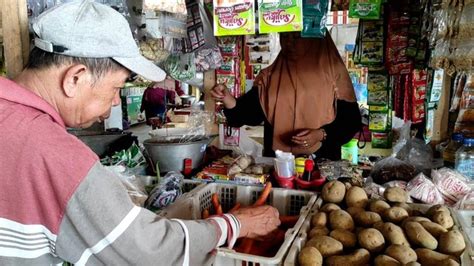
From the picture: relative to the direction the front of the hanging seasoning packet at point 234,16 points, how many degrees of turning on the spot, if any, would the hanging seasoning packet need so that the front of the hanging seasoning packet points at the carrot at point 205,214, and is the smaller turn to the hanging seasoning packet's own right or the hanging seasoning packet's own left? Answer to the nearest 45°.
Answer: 0° — it already faces it

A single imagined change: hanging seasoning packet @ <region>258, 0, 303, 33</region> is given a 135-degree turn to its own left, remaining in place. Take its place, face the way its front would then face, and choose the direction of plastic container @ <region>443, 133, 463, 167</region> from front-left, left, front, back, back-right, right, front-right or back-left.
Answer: front-right

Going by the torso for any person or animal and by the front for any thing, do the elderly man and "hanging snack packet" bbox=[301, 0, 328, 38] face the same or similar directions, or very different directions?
very different directions

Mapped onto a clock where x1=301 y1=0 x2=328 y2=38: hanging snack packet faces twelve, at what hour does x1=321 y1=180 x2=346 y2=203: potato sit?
The potato is roughly at 12 o'clock from the hanging snack packet.

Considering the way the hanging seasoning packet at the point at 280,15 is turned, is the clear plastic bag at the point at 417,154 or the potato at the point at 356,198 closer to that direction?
the potato

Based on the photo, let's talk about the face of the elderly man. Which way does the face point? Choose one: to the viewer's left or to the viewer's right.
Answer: to the viewer's right

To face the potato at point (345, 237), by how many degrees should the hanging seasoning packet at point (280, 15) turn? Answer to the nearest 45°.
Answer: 0° — it already faces it

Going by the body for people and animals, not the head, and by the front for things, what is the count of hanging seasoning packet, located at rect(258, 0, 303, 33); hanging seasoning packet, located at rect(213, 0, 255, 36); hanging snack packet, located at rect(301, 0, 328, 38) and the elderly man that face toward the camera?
3

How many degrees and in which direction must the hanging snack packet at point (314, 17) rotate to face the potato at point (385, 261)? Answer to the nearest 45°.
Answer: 0° — it already faces it
